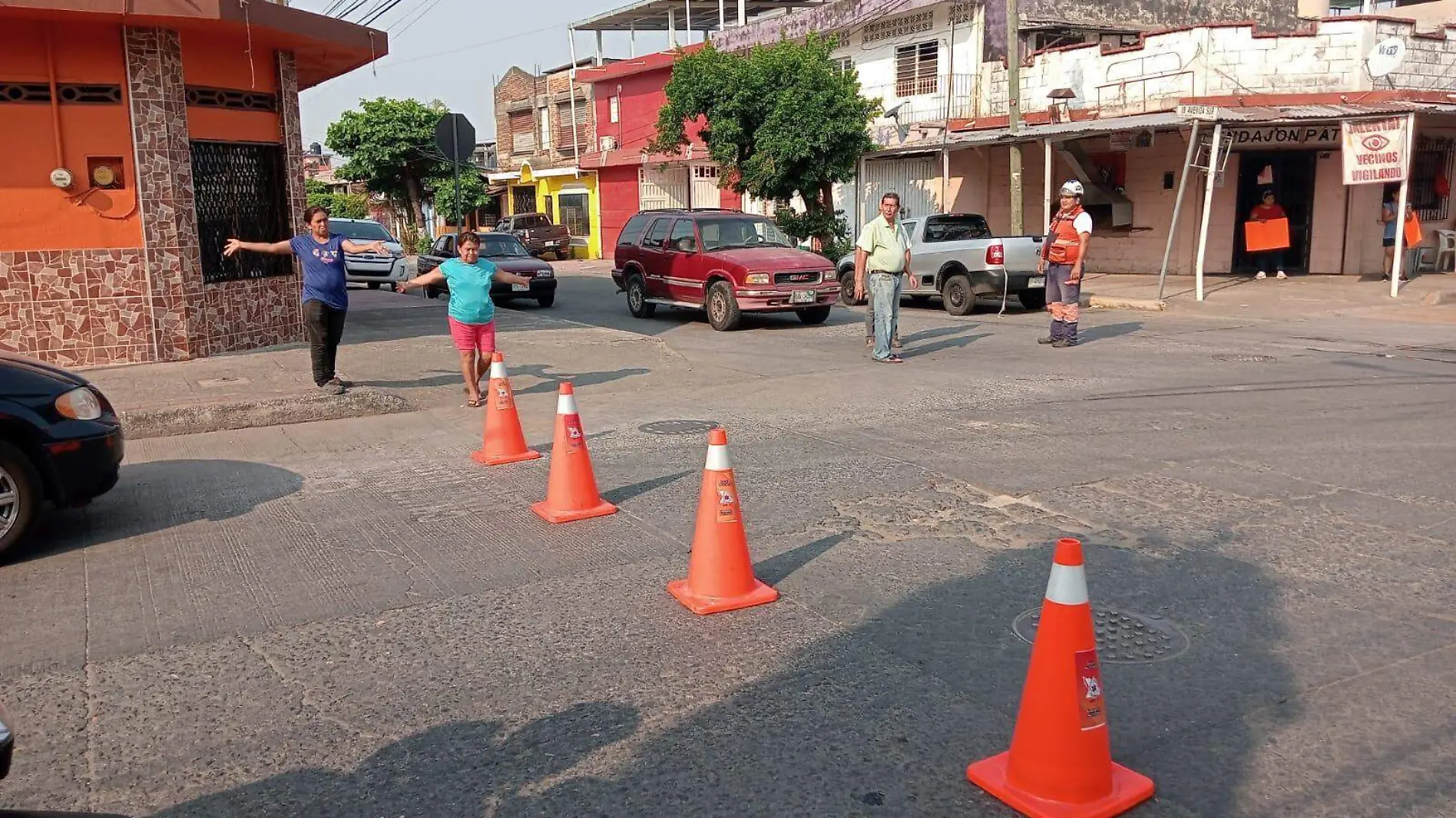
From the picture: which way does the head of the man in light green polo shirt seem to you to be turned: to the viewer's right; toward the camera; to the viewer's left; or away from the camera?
toward the camera

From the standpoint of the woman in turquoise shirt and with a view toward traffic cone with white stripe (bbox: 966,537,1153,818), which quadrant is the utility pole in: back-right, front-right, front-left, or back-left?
back-left

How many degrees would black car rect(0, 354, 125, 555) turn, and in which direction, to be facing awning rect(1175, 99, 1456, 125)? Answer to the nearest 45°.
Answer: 0° — it already faces it

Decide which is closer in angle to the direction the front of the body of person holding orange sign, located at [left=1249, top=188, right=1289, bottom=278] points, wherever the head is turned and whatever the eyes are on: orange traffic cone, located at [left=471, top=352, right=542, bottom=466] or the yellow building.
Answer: the orange traffic cone

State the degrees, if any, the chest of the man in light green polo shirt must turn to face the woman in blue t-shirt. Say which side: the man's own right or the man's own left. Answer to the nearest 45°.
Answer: approximately 90° to the man's own right

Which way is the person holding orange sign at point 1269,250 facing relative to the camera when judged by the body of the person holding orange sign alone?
toward the camera

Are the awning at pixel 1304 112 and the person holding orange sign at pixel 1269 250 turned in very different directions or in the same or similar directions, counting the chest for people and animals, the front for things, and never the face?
same or similar directions

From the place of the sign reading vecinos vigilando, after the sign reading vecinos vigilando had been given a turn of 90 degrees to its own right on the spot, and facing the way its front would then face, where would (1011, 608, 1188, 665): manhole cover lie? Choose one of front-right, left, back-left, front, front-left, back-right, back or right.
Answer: left

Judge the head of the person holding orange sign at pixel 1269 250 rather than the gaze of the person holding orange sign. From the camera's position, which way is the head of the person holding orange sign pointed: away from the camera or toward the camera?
toward the camera

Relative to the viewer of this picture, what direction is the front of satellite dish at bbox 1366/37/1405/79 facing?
facing the viewer and to the left of the viewer

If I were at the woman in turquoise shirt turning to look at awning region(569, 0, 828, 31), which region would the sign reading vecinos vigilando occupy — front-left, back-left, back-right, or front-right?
front-right

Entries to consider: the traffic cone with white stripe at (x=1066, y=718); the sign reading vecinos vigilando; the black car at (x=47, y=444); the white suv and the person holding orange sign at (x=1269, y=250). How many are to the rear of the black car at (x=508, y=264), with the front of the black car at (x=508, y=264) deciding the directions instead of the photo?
1

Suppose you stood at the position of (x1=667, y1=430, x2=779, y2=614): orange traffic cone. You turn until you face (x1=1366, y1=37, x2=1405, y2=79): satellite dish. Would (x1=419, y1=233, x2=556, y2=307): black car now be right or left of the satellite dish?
left

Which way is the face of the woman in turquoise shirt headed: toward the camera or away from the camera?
toward the camera

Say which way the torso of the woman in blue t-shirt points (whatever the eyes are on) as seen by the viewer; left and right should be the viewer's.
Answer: facing the viewer and to the right of the viewer

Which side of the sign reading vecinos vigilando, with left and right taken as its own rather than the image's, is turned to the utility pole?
right

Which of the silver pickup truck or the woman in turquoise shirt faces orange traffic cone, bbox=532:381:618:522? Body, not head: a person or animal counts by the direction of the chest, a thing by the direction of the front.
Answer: the woman in turquoise shirt

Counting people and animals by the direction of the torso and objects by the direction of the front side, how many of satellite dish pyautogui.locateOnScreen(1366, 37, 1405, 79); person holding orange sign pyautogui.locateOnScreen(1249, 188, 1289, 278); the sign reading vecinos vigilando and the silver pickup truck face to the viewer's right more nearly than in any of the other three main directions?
0

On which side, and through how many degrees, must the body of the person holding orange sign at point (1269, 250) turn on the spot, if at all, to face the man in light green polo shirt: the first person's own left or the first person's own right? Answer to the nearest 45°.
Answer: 0° — they already face them

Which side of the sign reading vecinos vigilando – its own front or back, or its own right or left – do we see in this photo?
front

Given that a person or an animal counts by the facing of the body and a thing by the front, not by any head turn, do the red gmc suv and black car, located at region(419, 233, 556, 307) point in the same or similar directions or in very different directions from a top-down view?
same or similar directions

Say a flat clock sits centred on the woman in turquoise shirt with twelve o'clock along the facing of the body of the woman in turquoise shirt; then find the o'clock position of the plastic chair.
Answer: The plastic chair is roughly at 8 o'clock from the woman in turquoise shirt.
